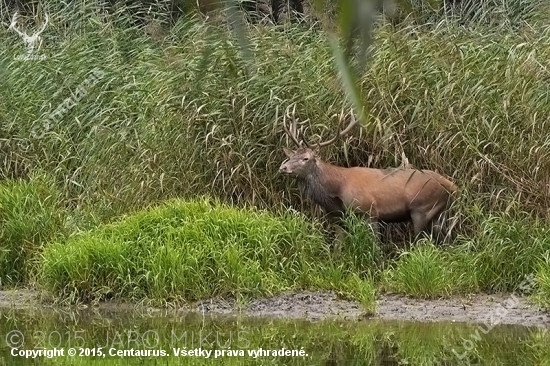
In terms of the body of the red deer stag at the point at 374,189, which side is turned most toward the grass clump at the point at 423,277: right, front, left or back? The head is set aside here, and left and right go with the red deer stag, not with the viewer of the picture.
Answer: left

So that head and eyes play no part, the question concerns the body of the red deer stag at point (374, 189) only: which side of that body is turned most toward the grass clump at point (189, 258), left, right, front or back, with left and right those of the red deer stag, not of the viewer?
front

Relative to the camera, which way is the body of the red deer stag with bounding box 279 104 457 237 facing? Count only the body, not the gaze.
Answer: to the viewer's left

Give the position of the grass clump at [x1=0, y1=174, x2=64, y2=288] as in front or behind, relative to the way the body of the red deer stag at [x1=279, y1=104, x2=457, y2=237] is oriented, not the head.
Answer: in front
